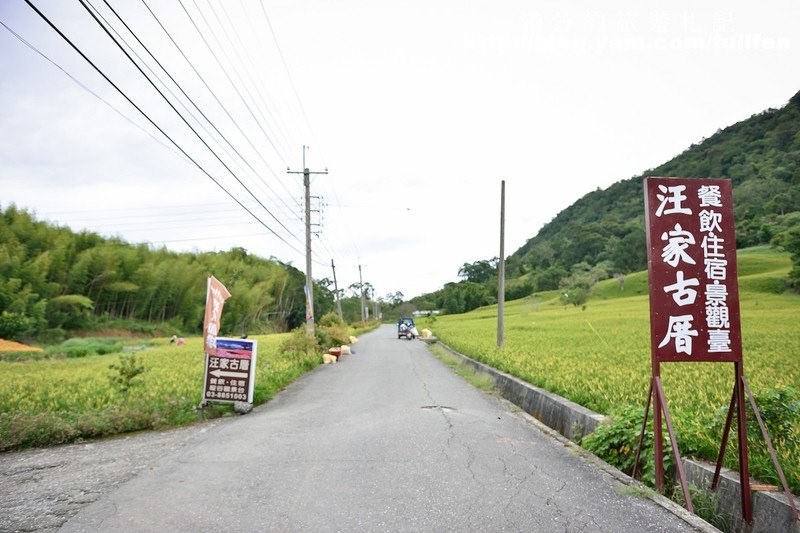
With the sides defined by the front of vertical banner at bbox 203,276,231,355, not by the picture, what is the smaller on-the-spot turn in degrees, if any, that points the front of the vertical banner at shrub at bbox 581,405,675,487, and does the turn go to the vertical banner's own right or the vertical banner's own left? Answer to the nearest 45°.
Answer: approximately 45° to the vertical banner's own left

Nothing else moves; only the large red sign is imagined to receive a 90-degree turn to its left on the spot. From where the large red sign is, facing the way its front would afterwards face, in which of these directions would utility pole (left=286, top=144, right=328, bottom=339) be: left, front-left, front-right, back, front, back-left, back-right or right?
back-left

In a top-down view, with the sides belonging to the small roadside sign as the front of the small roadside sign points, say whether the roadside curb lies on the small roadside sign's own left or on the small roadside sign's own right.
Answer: on the small roadside sign's own left

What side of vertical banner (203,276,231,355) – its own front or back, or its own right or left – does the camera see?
front

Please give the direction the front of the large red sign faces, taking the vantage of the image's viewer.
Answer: facing the viewer

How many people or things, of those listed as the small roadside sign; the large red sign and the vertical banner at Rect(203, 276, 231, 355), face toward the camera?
3

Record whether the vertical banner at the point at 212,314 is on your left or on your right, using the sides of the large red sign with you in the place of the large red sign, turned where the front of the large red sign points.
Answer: on your right

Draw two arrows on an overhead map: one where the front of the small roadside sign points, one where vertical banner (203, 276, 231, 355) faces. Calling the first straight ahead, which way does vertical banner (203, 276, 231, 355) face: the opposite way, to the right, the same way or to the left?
the same way

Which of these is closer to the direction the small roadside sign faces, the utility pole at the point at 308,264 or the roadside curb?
the roadside curb

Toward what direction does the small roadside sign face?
toward the camera

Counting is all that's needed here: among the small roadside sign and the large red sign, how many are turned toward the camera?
2
